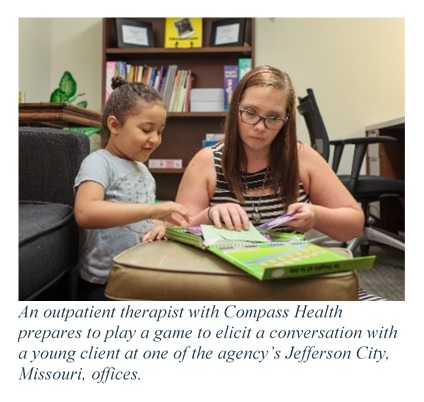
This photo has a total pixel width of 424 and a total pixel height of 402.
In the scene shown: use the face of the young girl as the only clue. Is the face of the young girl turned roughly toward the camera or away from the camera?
toward the camera

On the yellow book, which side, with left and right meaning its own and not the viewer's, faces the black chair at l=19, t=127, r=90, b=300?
front

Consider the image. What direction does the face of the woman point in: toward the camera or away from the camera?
toward the camera

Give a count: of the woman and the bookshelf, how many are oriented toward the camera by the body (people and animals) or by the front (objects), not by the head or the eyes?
2

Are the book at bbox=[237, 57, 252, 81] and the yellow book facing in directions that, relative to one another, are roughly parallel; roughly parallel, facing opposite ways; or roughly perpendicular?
roughly parallel

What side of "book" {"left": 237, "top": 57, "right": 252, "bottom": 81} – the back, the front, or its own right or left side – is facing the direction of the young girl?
front

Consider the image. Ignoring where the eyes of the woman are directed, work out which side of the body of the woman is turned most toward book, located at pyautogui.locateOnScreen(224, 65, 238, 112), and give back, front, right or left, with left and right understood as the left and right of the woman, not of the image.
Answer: back

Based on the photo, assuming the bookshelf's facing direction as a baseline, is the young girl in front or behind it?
in front

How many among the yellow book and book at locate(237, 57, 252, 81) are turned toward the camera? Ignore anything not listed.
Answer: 2

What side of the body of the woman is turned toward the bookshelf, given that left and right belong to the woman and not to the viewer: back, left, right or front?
back

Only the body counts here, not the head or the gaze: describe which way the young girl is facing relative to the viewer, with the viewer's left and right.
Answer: facing the viewer and to the right of the viewer

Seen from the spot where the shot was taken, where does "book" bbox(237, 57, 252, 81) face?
facing the viewer

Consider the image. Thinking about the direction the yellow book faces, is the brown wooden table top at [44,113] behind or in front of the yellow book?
in front
